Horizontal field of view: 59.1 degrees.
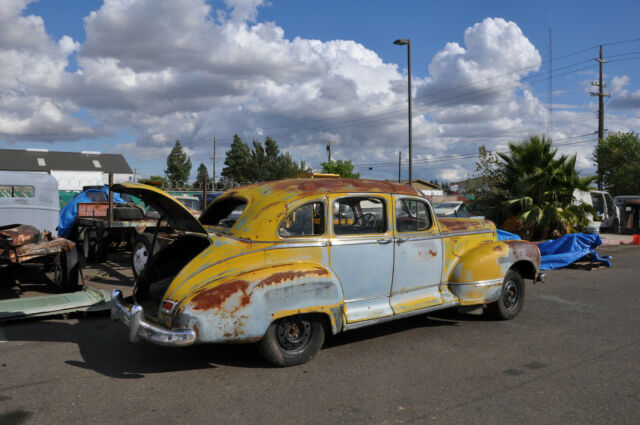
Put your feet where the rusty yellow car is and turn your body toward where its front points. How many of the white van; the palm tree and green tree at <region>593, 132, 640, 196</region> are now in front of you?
3

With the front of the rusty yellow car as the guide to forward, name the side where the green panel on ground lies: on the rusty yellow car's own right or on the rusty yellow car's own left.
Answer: on the rusty yellow car's own left

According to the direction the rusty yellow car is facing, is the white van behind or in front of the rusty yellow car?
in front

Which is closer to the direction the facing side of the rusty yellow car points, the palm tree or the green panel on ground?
the palm tree

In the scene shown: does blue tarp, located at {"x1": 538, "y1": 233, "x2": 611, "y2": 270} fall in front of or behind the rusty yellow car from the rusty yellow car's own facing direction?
in front

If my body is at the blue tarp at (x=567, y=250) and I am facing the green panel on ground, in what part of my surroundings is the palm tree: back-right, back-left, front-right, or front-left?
back-right

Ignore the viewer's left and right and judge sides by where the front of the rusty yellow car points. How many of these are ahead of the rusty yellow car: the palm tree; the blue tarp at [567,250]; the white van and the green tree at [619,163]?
4

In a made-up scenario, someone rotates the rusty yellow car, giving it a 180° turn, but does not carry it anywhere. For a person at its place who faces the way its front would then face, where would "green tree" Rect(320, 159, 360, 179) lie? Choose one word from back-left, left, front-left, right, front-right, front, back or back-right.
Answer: back-right

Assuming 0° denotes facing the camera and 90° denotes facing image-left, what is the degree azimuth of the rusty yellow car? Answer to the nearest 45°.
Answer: approximately 225°

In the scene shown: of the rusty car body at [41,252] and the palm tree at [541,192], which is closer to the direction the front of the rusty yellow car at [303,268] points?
the palm tree

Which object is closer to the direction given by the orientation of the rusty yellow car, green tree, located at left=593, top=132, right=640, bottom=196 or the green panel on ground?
the green tree

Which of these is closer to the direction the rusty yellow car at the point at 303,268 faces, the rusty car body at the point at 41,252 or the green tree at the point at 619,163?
the green tree

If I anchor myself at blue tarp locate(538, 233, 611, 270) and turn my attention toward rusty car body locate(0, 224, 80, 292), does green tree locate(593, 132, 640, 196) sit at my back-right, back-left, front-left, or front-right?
back-right
